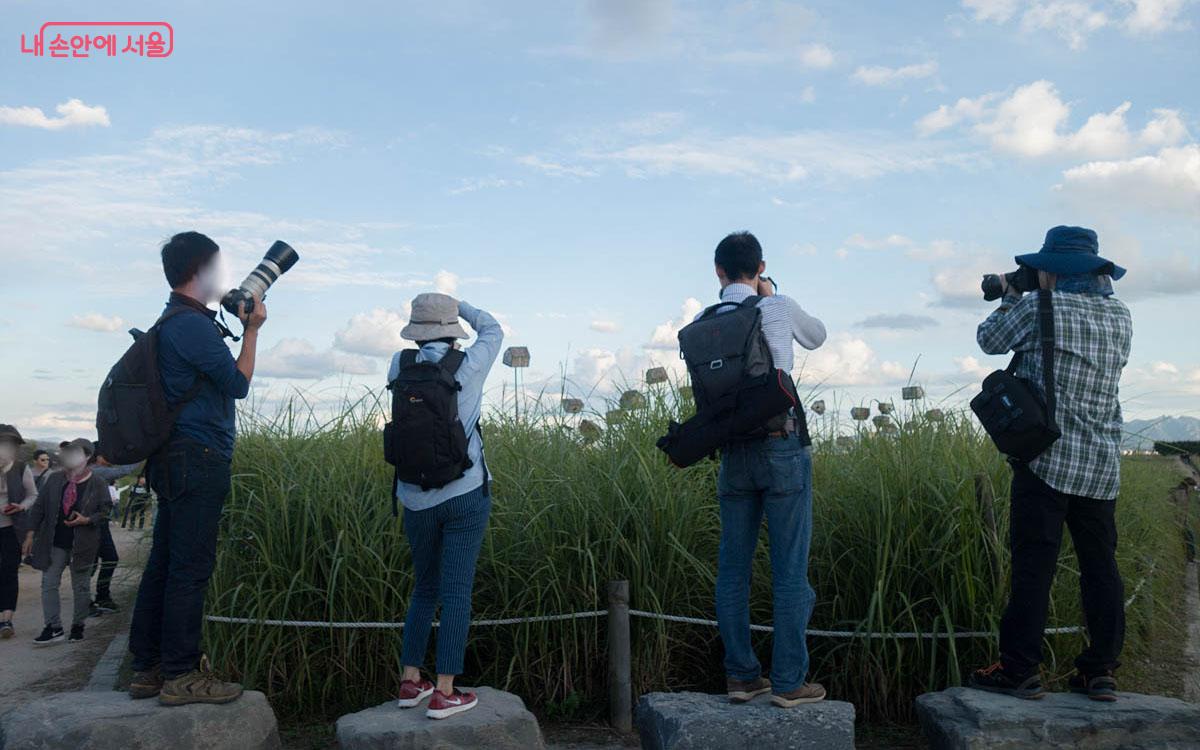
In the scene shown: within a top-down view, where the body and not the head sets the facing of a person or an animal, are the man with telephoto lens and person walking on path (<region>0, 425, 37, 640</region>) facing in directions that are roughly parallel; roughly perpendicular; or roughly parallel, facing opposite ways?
roughly perpendicular

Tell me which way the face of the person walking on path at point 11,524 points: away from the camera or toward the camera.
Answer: toward the camera

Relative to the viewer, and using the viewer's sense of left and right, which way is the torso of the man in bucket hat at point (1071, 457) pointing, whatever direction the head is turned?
facing away from the viewer and to the left of the viewer

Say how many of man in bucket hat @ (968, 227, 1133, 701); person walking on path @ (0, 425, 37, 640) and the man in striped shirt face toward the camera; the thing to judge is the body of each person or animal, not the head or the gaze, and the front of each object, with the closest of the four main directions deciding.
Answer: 1

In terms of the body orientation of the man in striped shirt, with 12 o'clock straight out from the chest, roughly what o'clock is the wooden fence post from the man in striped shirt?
The wooden fence post is roughly at 9 o'clock from the man in striped shirt.

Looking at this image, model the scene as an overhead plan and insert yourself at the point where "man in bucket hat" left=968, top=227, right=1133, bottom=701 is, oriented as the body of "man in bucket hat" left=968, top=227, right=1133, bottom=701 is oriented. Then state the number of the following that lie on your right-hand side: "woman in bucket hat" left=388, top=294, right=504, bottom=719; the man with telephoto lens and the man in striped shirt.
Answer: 0

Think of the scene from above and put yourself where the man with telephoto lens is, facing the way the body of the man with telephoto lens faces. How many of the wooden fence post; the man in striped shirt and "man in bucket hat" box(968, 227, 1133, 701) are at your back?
0

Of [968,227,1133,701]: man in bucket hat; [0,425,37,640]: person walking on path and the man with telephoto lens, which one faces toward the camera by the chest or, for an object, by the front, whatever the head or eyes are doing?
the person walking on path

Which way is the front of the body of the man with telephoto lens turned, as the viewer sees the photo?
to the viewer's right

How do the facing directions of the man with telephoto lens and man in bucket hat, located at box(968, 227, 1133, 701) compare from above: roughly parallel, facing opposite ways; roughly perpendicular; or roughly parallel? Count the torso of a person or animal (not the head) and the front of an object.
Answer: roughly perpendicular

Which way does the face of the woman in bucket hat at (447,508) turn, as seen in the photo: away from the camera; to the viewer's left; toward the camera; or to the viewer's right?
away from the camera

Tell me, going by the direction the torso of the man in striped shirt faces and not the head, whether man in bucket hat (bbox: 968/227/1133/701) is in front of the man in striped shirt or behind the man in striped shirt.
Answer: in front

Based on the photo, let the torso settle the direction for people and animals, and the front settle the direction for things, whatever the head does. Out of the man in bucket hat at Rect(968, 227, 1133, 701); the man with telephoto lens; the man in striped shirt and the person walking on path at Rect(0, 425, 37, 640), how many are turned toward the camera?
1

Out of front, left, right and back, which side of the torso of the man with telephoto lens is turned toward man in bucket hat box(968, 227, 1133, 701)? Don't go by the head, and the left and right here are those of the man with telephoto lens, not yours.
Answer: front

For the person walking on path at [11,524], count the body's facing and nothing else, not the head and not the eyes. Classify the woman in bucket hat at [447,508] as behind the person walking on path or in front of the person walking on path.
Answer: in front

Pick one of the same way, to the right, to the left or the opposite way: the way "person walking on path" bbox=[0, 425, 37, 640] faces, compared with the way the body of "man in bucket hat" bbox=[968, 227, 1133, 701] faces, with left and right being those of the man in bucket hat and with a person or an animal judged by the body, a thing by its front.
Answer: the opposite way

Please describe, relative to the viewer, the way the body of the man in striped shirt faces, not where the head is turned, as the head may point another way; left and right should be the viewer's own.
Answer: facing away from the viewer and to the right of the viewer

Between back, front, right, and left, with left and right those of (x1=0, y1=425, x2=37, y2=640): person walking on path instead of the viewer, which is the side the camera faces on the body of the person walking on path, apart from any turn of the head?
front

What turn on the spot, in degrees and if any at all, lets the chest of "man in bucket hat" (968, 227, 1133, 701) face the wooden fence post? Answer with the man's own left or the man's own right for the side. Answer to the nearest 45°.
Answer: approximately 45° to the man's own left
